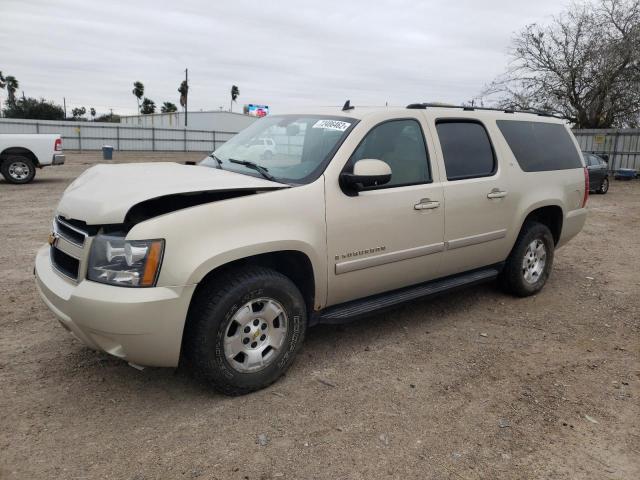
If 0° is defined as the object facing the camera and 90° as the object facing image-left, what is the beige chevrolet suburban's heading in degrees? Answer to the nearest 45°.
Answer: approximately 45°

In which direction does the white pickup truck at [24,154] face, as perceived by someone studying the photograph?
facing to the left of the viewer

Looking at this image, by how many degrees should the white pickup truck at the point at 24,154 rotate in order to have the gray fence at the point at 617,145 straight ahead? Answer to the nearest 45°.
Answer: approximately 180°

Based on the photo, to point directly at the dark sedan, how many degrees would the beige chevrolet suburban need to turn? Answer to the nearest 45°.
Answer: approximately 180°

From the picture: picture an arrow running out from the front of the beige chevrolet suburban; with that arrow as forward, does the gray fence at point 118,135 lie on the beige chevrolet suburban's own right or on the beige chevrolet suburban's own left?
on the beige chevrolet suburban's own right

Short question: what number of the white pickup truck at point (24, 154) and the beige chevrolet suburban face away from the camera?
0

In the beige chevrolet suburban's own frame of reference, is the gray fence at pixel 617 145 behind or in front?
behind
